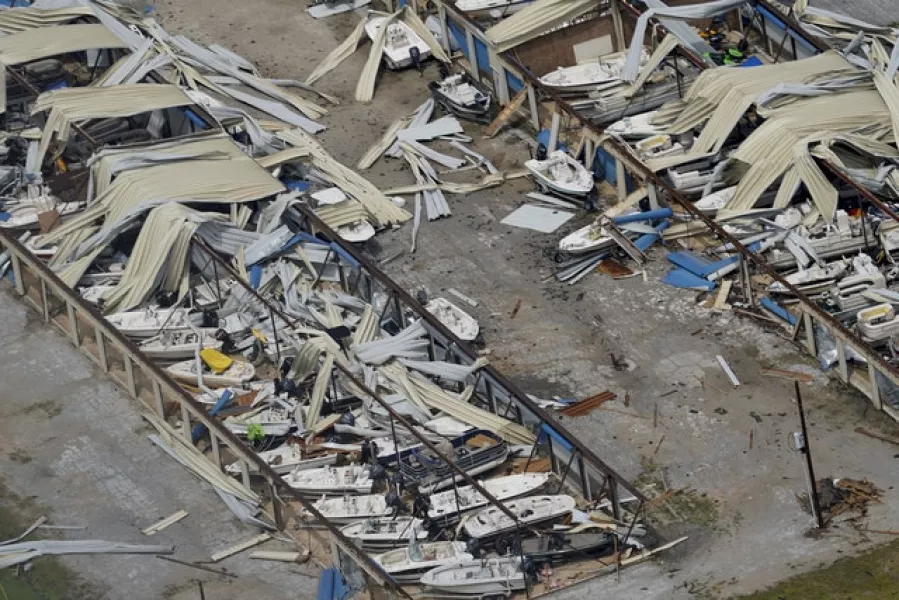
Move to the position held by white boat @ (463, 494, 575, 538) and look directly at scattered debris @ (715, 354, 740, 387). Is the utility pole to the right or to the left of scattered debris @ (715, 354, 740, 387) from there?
right

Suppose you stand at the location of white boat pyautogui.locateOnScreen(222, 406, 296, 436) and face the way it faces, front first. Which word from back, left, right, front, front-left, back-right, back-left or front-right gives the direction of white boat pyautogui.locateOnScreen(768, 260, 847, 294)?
back

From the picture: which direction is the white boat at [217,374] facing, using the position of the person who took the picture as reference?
facing to the left of the viewer

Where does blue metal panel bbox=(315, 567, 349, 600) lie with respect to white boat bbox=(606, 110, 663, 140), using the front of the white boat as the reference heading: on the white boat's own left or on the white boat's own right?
on the white boat's own left

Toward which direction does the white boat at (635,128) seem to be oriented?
to the viewer's left

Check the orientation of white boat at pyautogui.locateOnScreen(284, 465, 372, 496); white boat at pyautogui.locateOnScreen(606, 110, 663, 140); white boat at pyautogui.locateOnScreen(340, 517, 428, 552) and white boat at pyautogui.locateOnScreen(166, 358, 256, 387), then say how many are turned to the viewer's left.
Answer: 4

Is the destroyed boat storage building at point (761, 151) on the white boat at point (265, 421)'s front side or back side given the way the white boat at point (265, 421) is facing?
on the back side

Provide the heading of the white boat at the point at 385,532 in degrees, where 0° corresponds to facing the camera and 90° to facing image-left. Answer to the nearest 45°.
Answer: approximately 90°

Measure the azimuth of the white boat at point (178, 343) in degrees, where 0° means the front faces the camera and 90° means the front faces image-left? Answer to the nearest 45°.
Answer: approximately 90°

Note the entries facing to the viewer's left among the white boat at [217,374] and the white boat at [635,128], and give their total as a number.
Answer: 2
